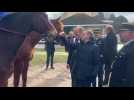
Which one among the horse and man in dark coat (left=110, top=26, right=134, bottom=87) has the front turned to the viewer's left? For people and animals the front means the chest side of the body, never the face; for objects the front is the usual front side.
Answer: the man in dark coat

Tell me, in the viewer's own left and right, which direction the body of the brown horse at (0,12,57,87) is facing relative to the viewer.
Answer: facing to the right of the viewer

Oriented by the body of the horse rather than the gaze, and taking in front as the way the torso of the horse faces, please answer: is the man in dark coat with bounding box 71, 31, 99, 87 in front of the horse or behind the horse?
in front

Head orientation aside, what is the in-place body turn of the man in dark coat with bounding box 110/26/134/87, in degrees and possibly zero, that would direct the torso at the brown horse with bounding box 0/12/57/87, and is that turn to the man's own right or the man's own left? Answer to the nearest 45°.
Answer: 0° — they already face it

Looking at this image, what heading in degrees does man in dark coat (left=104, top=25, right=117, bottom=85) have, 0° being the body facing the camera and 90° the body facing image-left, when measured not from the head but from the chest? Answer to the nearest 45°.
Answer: approximately 45°

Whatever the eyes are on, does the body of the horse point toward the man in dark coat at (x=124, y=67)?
yes

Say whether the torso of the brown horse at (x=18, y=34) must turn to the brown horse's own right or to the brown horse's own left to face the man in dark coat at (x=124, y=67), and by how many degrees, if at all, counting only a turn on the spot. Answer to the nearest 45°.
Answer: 0° — it already faces them

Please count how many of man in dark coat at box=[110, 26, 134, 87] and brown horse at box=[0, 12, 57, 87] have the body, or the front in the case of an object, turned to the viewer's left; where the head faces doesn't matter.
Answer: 1

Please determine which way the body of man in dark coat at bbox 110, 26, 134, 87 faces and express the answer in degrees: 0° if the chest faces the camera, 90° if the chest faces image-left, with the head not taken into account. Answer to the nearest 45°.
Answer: approximately 90°

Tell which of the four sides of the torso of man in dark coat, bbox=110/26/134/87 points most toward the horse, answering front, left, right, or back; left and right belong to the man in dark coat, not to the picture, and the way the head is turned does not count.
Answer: front

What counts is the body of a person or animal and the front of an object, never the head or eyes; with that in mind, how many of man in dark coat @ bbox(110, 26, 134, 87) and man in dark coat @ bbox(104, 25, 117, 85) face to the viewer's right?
0

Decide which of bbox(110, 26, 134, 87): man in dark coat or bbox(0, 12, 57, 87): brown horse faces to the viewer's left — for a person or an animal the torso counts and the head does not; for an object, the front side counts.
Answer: the man in dark coat
